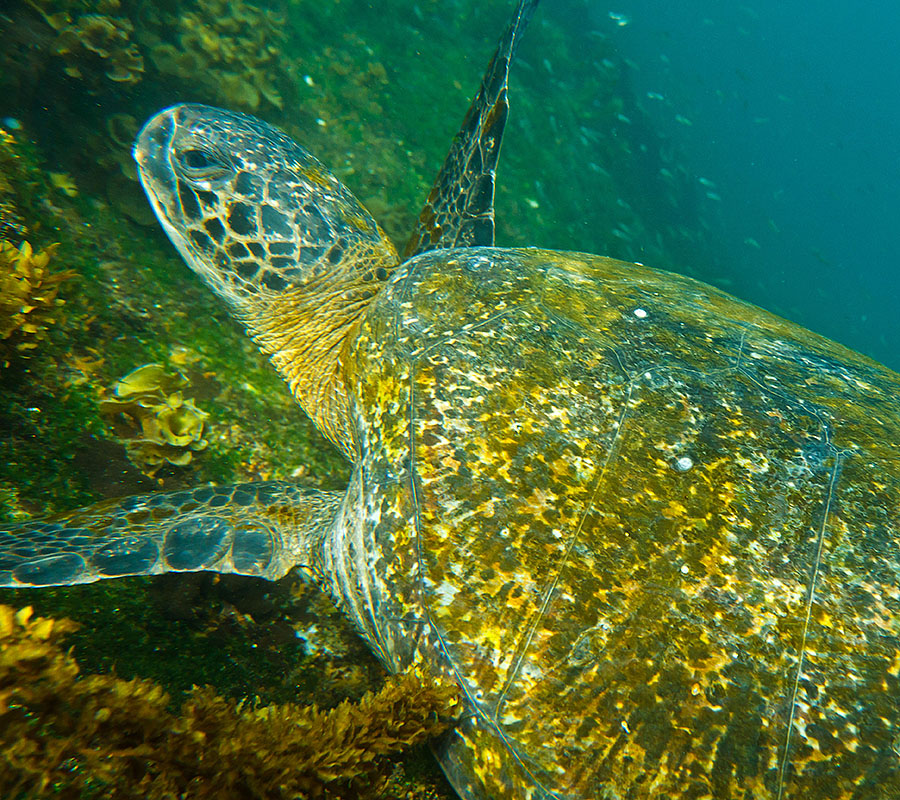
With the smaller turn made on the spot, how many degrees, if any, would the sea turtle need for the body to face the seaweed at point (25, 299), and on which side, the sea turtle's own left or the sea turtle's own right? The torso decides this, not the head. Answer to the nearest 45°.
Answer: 0° — it already faces it

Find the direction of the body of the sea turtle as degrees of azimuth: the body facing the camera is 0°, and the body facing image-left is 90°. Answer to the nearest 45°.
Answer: approximately 90°
